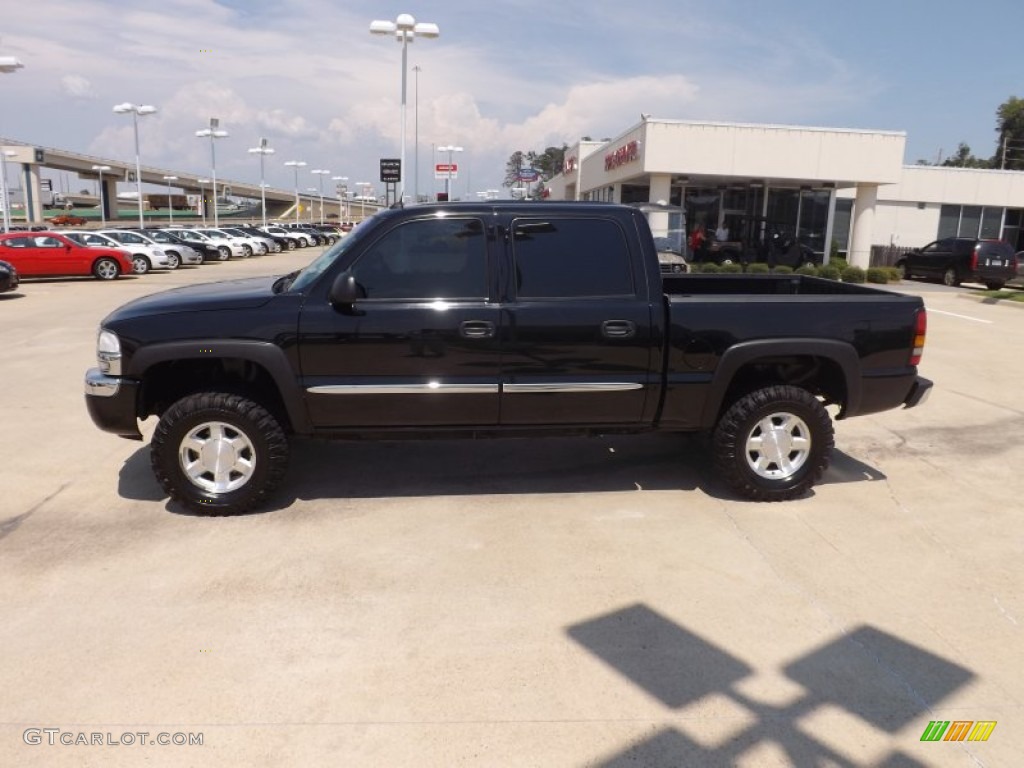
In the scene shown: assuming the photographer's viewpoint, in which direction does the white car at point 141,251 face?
facing the viewer and to the right of the viewer

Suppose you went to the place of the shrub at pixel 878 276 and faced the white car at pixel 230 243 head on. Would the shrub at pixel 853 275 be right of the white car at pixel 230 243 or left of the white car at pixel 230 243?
left

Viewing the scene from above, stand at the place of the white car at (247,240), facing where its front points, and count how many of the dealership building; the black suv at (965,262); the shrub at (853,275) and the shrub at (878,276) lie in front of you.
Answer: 4

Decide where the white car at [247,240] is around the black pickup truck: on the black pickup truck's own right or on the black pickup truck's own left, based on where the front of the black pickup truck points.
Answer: on the black pickup truck's own right

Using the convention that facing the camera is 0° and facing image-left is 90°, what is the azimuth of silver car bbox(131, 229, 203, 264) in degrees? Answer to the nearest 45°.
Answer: approximately 315°

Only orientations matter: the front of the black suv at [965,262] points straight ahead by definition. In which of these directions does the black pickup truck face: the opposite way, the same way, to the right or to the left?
to the left

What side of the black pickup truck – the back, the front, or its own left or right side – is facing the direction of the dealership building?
right

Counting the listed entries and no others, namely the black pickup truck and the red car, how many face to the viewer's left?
1

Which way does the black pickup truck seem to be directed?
to the viewer's left

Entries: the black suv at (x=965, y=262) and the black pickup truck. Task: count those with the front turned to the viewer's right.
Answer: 0

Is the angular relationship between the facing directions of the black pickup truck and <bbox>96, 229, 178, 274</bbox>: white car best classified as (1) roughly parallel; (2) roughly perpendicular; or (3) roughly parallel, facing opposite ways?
roughly parallel, facing opposite ways

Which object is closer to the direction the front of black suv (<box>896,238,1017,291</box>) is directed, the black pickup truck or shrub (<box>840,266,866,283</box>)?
the shrub

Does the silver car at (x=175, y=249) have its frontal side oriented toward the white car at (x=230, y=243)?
no

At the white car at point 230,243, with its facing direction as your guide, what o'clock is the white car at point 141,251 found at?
the white car at point 141,251 is roughly at 2 o'clock from the white car at point 230,243.

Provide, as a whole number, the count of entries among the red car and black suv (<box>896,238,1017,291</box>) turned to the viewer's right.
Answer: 1

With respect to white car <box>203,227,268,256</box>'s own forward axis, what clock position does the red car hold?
The red car is roughly at 2 o'clock from the white car.
